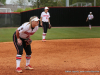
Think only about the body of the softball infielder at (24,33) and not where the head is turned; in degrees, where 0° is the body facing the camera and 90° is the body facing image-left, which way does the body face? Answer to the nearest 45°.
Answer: approximately 315°
